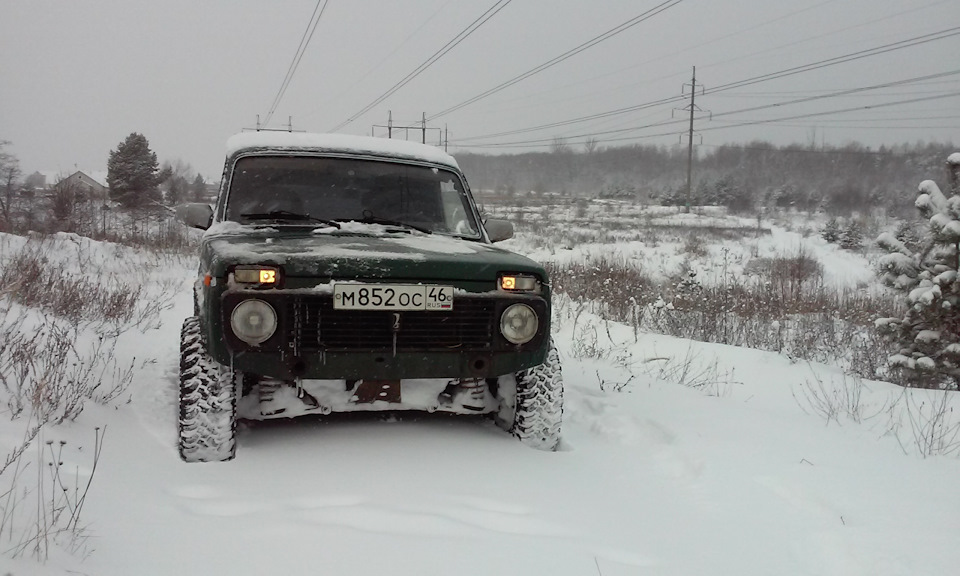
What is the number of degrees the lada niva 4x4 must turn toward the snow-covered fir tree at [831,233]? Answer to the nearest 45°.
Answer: approximately 135° to its left

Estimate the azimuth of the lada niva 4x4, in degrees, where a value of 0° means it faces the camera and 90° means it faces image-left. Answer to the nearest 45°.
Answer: approximately 0°

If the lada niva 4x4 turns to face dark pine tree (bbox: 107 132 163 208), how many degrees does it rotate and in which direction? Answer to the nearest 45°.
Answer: approximately 180°

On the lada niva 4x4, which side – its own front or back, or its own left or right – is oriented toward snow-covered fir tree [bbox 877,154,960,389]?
left
